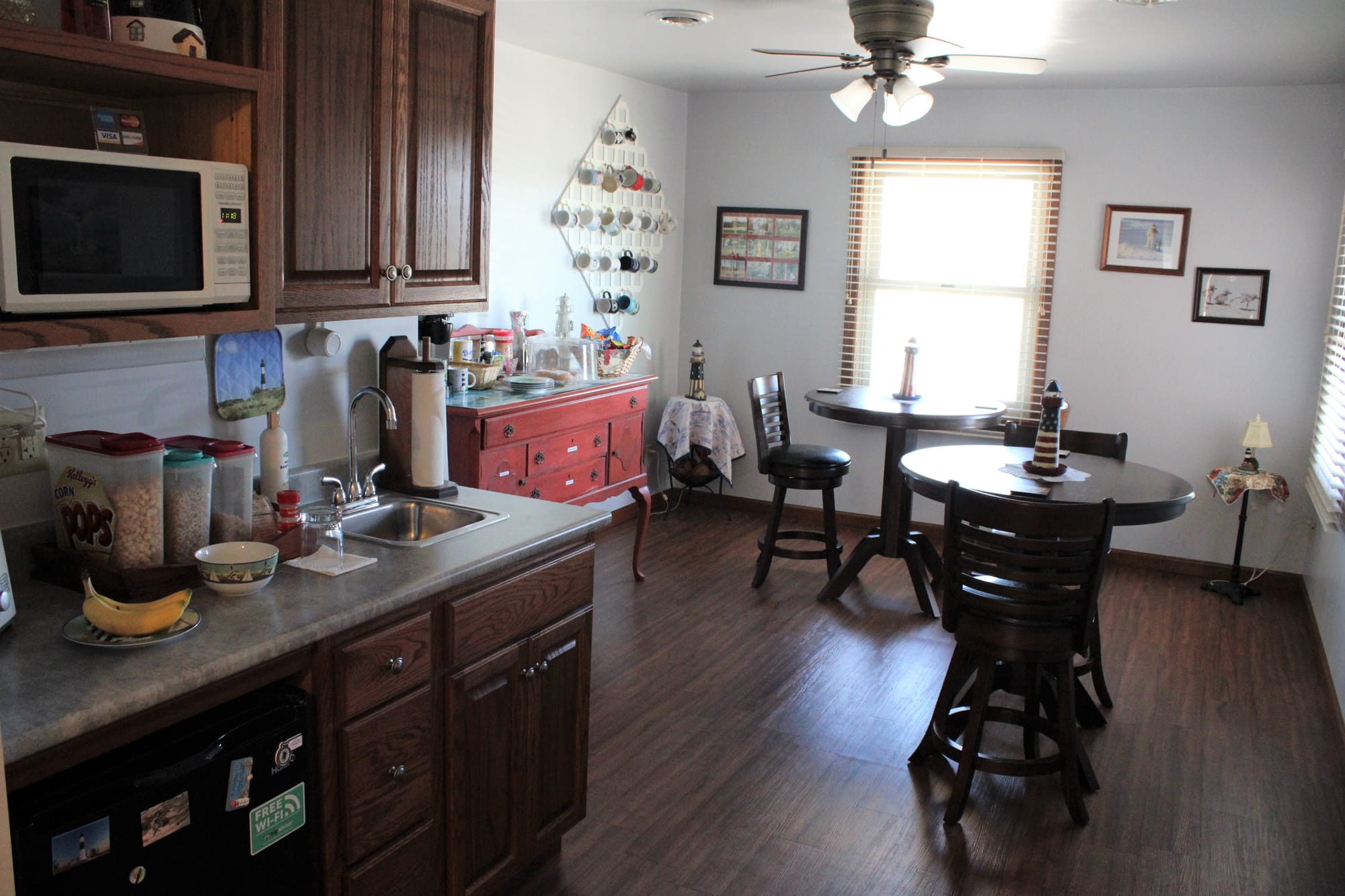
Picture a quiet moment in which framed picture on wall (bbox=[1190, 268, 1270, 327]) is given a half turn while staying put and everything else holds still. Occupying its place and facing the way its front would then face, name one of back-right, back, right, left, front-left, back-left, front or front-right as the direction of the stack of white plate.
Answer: back-left

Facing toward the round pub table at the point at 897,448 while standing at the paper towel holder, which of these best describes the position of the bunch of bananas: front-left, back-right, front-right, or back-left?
back-right

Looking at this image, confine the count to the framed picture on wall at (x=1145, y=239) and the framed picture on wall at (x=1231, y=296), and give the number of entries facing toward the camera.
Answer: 2

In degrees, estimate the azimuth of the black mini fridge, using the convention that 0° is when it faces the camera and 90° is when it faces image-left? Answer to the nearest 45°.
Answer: approximately 315°

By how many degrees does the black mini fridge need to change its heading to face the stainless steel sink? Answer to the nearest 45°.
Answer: approximately 90° to its left

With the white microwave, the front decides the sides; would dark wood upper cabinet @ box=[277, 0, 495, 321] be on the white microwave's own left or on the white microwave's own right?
on the white microwave's own left

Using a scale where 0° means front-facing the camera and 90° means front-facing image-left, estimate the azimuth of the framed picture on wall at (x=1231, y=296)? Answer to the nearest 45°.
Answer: approximately 0°

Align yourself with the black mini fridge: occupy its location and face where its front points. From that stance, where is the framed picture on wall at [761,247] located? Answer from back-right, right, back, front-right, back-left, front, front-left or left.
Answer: left

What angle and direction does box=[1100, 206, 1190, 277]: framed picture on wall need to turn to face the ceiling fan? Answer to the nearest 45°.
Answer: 0° — it already faces it
